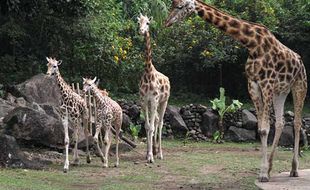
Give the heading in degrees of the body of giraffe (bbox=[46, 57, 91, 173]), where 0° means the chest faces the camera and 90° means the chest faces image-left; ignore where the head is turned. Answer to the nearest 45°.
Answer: approximately 45°

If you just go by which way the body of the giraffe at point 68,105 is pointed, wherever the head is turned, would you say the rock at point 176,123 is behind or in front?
behind

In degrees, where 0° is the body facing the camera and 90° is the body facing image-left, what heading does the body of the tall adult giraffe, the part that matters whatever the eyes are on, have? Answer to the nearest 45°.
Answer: approximately 45°

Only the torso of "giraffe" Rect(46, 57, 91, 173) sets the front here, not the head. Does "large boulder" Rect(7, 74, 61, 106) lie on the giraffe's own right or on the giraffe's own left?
on the giraffe's own right

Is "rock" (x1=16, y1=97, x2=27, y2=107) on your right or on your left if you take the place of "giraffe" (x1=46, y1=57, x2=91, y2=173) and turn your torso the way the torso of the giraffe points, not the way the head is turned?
on your right

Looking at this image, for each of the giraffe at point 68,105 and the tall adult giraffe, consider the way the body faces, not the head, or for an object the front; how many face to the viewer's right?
0

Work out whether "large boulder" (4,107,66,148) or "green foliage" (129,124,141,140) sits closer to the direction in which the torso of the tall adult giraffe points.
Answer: the large boulder

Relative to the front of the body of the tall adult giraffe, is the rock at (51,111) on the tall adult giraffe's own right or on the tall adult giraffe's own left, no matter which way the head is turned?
on the tall adult giraffe's own right

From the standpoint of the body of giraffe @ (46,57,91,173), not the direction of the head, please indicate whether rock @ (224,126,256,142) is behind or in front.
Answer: behind

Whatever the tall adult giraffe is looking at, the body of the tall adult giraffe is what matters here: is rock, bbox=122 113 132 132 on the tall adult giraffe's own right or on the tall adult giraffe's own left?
on the tall adult giraffe's own right

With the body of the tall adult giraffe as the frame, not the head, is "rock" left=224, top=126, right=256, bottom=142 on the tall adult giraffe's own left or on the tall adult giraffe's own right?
on the tall adult giraffe's own right
